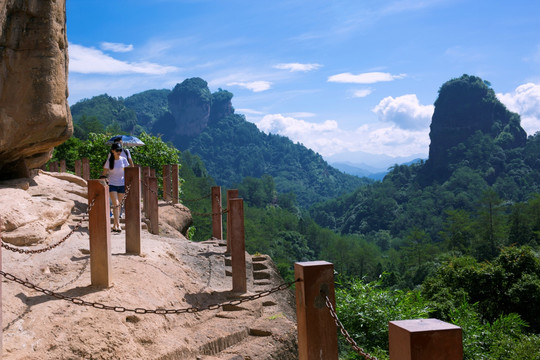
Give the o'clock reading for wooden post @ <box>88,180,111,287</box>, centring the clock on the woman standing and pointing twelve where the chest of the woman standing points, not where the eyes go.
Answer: The wooden post is roughly at 12 o'clock from the woman standing.

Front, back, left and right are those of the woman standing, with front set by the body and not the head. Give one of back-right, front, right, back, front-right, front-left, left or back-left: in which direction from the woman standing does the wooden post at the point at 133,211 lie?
front

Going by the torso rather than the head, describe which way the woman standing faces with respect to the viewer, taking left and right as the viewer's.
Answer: facing the viewer

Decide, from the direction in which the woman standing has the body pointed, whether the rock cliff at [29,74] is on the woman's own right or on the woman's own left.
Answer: on the woman's own right

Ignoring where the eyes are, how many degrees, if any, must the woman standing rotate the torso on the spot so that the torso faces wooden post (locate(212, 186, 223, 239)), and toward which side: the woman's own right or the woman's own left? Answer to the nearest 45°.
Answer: approximately 135° to the woman's own left

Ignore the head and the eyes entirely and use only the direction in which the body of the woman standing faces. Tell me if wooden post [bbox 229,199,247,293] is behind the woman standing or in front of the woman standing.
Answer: in front

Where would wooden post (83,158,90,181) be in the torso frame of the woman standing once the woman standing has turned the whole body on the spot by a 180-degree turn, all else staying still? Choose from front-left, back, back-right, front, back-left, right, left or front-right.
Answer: front

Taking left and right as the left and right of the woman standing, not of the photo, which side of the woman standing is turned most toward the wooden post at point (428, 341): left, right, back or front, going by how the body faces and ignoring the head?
front

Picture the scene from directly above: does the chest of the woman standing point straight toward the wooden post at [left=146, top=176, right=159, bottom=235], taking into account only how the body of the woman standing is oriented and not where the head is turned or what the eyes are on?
no

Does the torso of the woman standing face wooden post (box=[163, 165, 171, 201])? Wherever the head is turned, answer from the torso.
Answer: no
